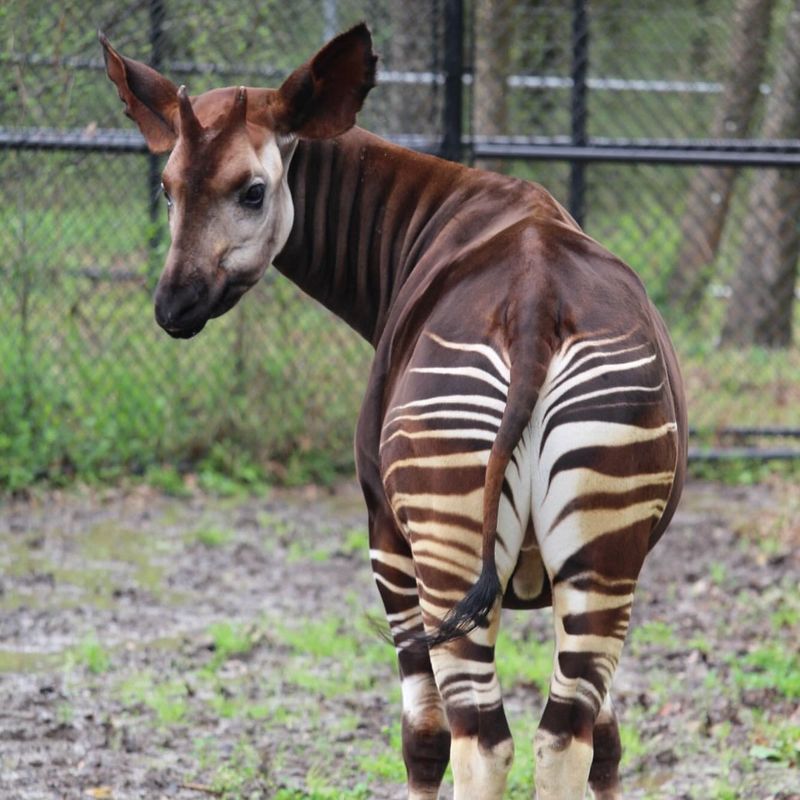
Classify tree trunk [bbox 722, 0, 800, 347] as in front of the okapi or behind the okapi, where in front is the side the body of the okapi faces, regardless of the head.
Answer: in front

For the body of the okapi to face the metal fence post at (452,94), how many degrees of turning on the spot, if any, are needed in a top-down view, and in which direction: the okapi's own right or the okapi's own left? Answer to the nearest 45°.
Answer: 0° — it already faces it

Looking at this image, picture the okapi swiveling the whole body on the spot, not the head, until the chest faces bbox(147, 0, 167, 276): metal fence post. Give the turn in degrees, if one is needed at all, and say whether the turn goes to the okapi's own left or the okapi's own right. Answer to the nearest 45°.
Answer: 0° — it already faces it

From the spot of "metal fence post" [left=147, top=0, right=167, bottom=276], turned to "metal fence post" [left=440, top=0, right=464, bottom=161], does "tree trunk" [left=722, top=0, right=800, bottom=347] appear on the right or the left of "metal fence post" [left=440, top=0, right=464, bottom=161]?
left

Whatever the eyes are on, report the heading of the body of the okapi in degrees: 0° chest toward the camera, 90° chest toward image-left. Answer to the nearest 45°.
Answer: approximately 180°

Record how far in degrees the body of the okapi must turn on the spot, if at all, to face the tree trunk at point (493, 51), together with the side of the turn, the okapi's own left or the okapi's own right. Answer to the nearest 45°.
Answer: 0° — it already faces it

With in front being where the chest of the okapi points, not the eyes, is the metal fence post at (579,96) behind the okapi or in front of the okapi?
in front
